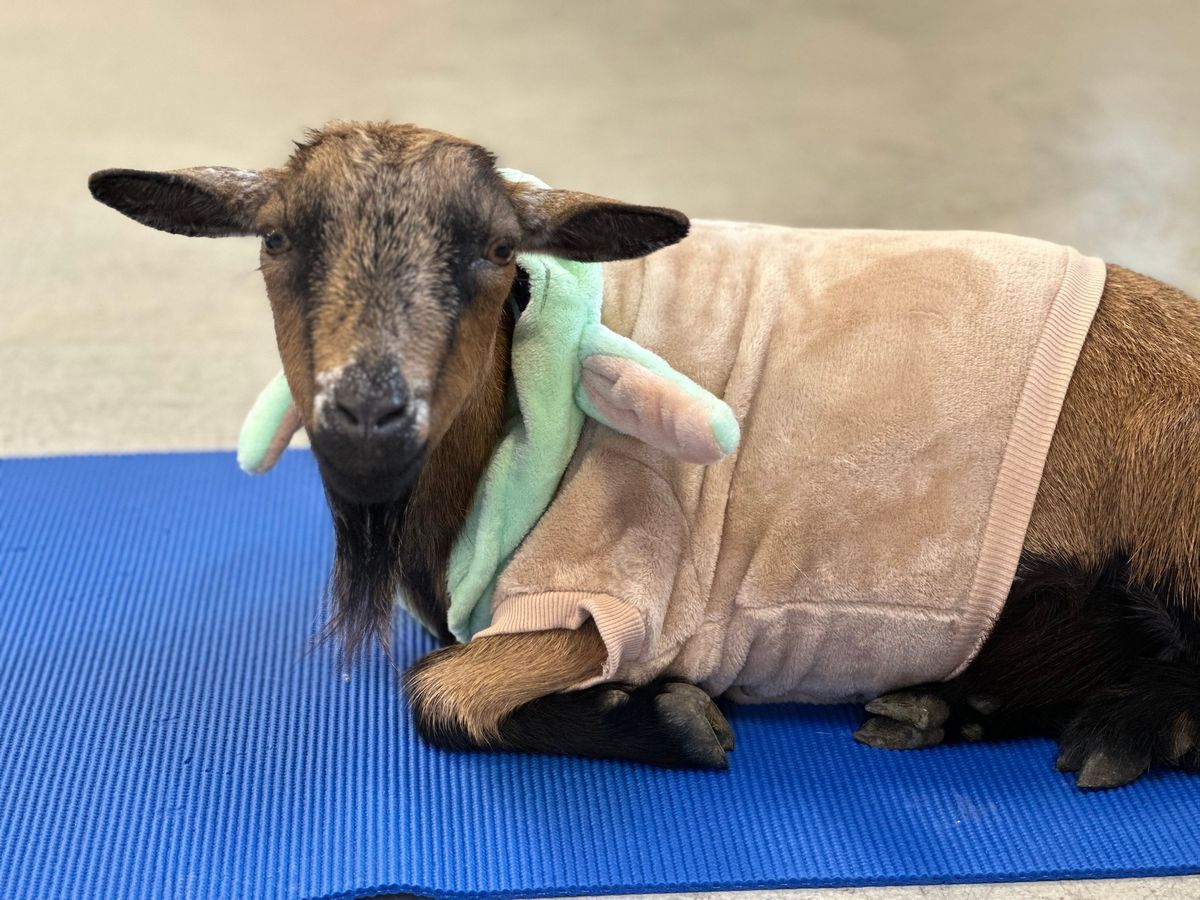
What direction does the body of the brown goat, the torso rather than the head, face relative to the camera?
to the viewer's left
